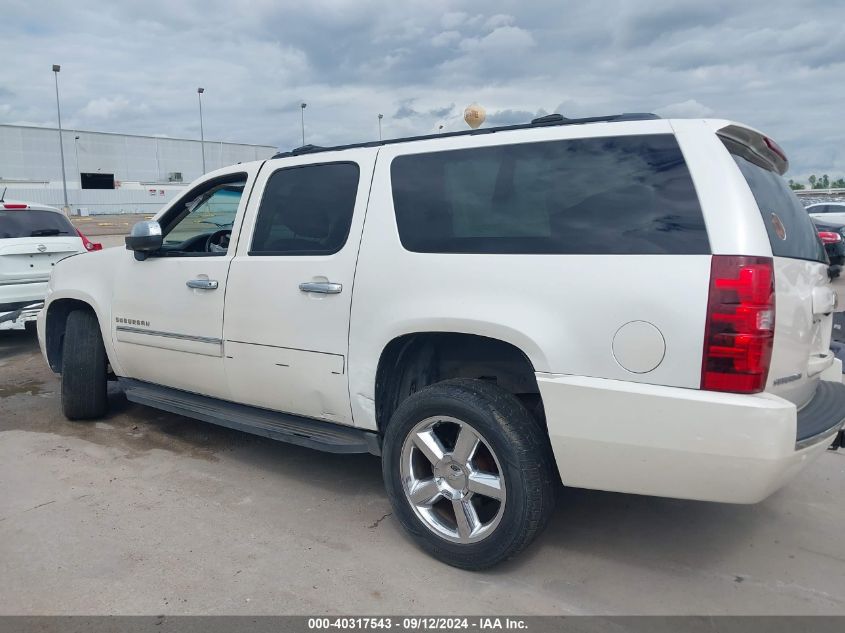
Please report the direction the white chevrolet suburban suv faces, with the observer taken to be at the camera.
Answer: facing away from the viewer and to the left of the viewer

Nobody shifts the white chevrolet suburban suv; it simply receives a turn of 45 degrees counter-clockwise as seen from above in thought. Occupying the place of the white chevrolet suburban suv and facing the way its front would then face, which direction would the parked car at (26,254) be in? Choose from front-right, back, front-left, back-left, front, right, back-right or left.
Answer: front-right
